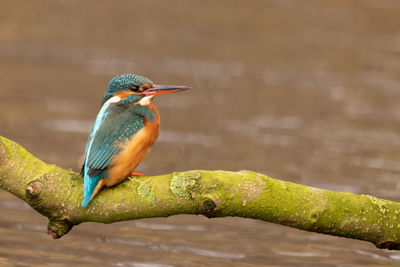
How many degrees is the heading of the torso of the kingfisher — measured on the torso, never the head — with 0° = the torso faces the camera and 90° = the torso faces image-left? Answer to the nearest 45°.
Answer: approximately 270°
